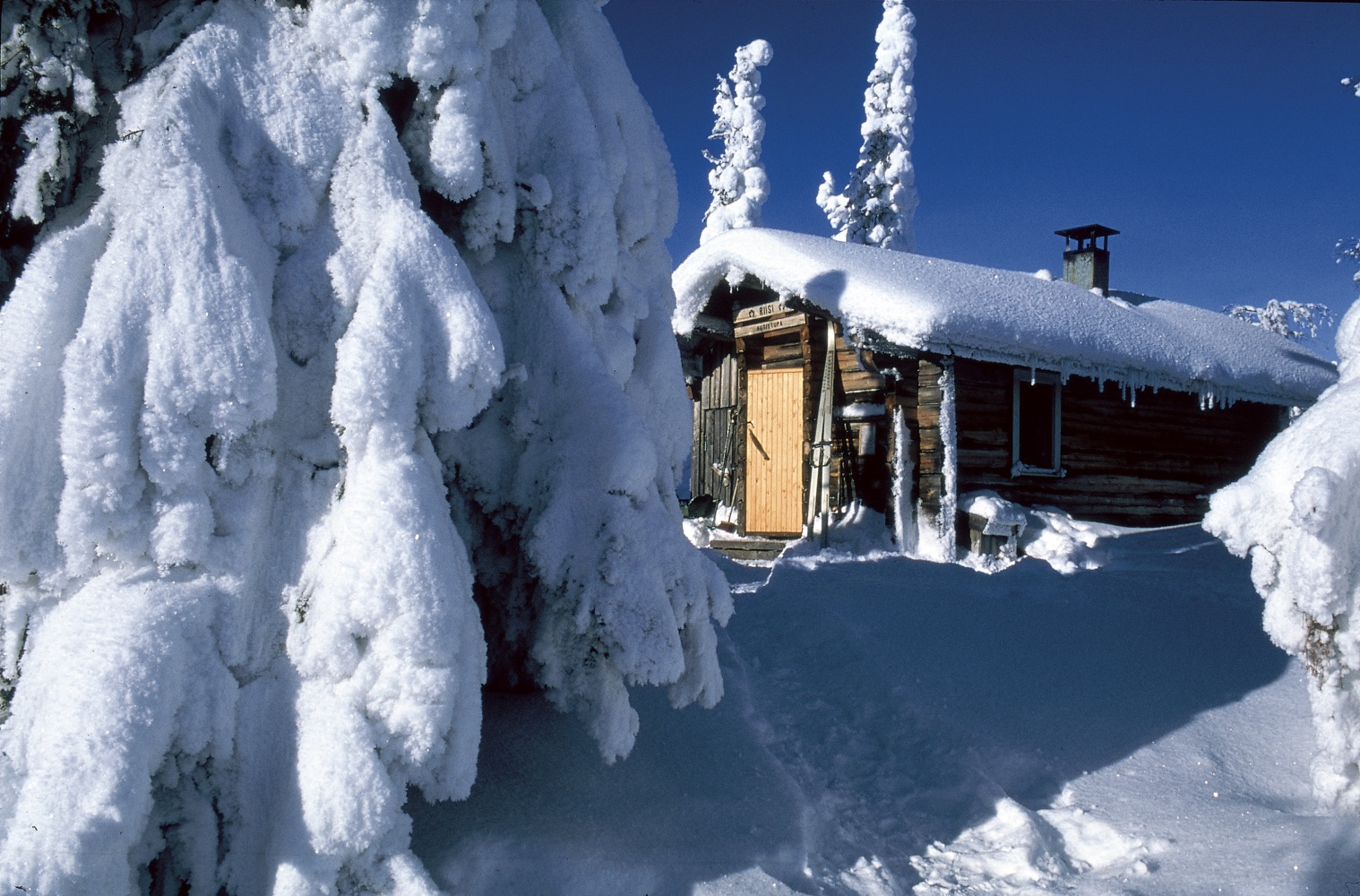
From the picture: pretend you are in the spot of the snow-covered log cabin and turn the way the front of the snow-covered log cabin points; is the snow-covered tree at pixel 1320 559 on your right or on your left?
on your left

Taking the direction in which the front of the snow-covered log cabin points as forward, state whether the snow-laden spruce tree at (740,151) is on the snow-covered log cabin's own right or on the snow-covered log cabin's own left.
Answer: on the snow-covered log cabin's own right

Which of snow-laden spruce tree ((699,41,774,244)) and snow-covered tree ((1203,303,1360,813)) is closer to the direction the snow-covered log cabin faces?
the snow-covered tree

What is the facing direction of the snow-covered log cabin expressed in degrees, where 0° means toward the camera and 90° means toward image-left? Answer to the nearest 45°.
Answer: approximately 45°

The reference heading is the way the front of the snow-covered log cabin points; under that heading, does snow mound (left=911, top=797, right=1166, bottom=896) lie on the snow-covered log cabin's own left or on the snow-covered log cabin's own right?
on the snow-covered log cabin's own left

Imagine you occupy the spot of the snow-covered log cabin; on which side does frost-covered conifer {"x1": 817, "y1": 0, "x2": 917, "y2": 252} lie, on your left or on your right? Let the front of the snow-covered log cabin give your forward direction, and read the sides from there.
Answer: on your right

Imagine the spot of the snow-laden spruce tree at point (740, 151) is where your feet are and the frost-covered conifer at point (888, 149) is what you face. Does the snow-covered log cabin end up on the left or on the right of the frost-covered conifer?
right
